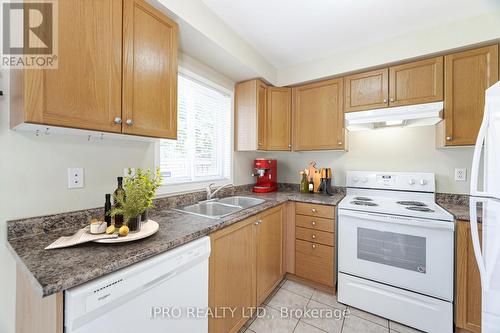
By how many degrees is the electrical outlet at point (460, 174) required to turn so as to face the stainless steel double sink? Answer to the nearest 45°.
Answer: approximately 45° to its right

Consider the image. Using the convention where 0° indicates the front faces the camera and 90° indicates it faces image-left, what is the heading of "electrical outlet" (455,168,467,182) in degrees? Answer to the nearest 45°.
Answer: approximately 0°

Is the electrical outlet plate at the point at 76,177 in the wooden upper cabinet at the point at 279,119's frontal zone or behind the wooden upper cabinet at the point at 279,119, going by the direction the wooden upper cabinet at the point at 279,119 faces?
frontal zone

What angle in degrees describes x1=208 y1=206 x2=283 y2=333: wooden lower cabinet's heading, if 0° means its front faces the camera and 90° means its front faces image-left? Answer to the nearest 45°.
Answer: approximately 315°

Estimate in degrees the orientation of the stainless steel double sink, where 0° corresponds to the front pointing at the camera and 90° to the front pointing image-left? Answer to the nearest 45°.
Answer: approximately 315°

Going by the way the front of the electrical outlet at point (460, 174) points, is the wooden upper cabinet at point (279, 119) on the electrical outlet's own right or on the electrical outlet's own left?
on the electrical outlet's own right

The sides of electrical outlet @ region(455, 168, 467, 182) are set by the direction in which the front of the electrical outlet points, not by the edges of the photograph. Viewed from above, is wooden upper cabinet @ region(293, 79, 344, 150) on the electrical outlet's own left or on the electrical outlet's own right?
on the electrical outlet's own right

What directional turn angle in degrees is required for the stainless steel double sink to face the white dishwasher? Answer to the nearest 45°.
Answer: approximately 45° to its right

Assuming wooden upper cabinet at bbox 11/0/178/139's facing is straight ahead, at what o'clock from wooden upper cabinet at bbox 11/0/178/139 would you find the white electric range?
The white electric range is roughly at 11 o'clock from the wooden upper cabinet.

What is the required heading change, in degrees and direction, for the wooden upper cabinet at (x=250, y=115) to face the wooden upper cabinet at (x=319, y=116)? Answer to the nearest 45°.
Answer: approximately 45° to its left

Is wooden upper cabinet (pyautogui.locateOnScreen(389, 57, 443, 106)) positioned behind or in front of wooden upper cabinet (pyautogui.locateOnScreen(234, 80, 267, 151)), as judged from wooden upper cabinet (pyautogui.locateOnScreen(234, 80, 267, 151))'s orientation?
in front

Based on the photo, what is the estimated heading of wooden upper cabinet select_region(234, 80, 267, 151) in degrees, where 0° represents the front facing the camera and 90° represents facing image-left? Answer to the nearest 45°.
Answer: approximately 315°

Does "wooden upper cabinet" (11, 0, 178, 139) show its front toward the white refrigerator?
yes
